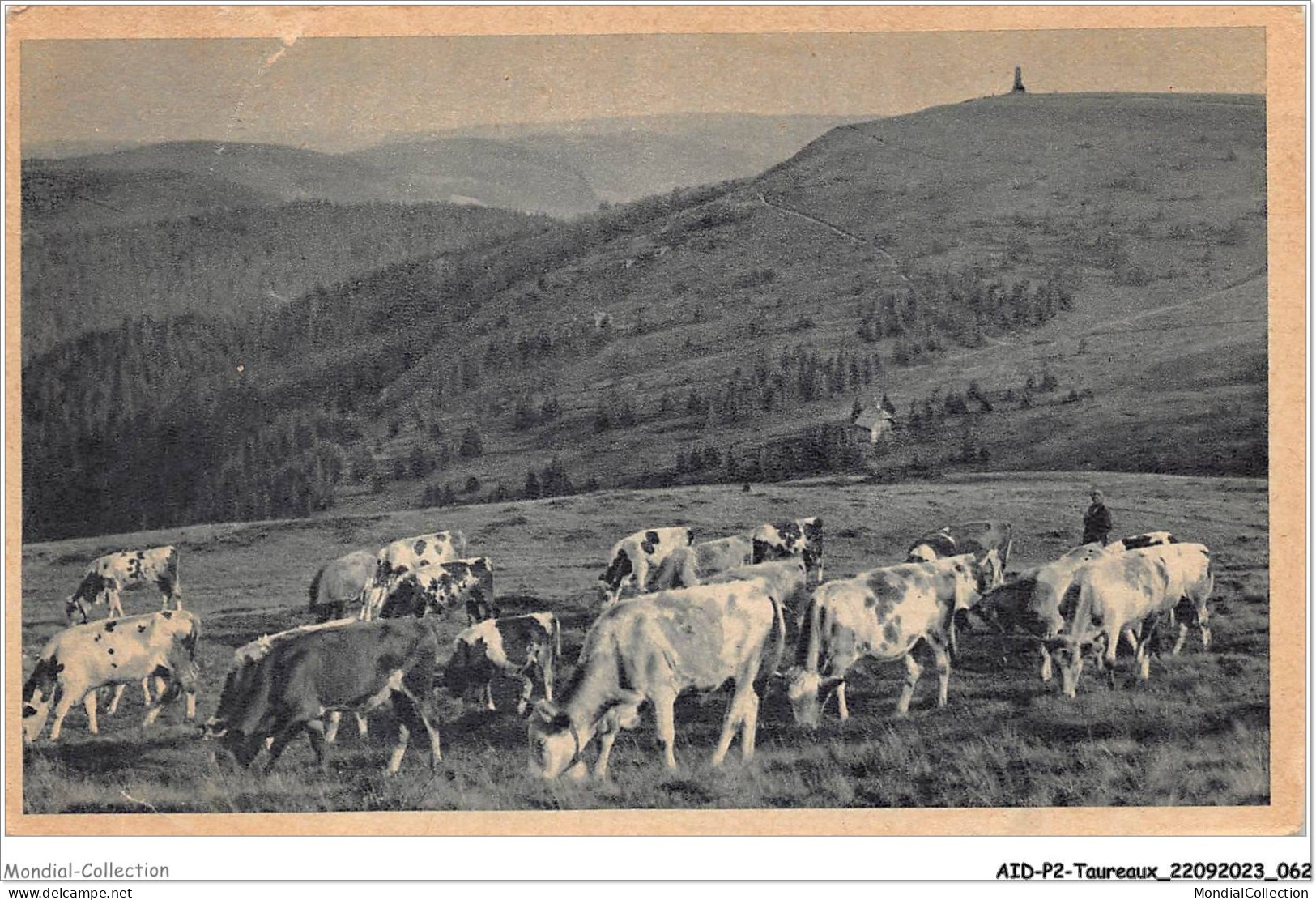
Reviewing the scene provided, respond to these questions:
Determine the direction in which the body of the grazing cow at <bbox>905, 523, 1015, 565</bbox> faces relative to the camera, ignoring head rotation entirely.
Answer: to the viewer's left

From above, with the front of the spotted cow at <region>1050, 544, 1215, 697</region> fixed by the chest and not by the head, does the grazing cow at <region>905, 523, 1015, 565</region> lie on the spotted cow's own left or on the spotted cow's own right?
on the spotted cow's own right

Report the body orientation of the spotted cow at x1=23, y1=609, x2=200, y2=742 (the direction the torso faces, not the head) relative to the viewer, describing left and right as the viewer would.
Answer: facing to the left of the viewer

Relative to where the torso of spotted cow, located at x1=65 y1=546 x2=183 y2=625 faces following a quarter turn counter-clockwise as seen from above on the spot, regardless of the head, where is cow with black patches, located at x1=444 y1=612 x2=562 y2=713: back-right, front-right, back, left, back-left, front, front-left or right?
front-left

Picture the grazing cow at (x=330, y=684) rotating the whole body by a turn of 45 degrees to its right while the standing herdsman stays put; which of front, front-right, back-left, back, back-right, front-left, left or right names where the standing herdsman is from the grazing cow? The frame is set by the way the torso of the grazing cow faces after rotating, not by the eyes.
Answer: back-right

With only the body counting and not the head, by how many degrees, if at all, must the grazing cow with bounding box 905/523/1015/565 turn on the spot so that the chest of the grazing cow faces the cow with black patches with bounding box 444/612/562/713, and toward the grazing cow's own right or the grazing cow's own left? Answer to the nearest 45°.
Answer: approximately 45° to the grazing cow's own left
